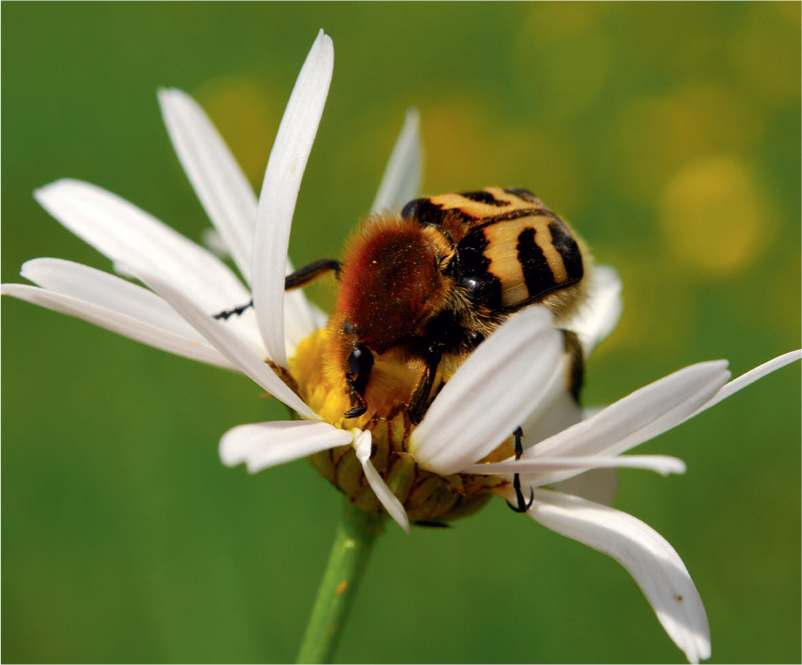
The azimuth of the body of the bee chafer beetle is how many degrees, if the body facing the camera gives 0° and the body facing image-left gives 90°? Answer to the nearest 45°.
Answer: approximately 45°
